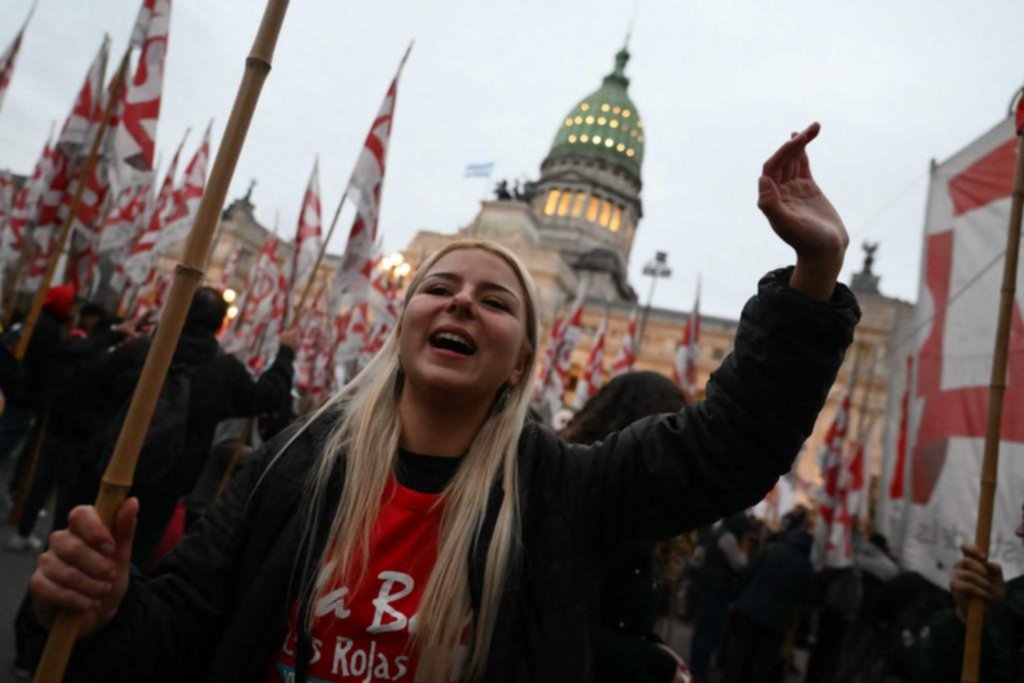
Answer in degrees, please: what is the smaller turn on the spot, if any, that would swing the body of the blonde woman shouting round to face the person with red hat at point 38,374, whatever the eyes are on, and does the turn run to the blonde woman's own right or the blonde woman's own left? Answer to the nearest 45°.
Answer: approximately 135° to the blonde woman's own right

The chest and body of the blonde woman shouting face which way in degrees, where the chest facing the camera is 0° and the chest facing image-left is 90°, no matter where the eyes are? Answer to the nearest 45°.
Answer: approximately 0°

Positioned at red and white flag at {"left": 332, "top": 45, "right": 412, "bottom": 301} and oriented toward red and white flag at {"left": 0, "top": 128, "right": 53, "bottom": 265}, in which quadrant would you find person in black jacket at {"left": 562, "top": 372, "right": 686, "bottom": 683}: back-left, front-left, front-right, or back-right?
back-left

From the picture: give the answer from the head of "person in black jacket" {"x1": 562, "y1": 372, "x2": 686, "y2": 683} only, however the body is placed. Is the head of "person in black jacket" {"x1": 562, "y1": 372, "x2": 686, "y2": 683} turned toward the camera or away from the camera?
away from the camera

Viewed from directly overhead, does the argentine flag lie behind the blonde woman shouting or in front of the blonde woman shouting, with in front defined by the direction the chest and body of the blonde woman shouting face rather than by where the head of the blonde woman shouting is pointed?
behind

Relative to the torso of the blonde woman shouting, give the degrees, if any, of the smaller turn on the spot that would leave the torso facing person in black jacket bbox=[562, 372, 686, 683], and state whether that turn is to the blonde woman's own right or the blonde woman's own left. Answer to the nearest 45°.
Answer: approximately 135° to the blonde woman's own left

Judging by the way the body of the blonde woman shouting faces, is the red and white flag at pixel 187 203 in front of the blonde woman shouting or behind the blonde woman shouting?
behind

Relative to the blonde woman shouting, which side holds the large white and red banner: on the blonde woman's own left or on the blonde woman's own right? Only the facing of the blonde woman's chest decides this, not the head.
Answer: on the blonde woman's own left

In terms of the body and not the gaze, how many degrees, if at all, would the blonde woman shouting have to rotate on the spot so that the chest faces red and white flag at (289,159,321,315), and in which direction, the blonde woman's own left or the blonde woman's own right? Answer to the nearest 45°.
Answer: approximately 180°

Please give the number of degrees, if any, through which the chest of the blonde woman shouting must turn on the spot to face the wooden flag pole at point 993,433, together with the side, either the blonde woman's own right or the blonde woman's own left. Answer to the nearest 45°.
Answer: approximately 135° to the blonde woman's own left

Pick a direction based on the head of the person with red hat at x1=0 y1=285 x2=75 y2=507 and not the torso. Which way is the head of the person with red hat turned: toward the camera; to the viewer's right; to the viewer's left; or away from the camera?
away from the camera

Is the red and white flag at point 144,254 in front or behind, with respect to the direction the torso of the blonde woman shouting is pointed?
behind
